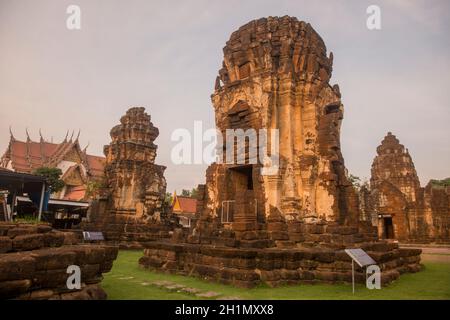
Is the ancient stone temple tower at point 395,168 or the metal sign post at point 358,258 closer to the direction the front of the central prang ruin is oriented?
the metal sign post

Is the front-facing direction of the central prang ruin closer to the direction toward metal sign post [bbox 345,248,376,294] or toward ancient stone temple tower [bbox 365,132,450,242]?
the metal sign post

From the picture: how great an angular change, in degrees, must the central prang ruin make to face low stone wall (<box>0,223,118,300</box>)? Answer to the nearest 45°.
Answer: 0° — it already faces it

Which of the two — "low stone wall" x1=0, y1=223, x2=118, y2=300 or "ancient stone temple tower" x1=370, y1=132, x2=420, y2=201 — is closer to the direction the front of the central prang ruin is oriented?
the low stone wall

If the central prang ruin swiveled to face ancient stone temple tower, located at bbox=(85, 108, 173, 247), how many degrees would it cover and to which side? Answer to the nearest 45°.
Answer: approximately 90° to its right

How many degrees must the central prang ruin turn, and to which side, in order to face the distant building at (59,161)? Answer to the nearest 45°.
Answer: approximately 90° to its right

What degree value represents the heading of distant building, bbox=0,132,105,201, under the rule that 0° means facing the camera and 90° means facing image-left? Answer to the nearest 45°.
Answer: approximately 315°

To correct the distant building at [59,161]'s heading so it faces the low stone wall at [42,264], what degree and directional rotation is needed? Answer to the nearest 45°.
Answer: approximately 45° to its right

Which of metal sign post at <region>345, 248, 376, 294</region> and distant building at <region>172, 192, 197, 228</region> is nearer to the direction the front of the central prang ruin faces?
the metal sign post

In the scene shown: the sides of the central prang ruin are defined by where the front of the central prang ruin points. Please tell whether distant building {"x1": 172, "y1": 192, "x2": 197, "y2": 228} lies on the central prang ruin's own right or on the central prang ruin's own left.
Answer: on the central prang ruin's own right

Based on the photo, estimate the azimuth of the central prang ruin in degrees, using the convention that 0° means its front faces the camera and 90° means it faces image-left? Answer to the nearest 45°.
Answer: approximately 45°
